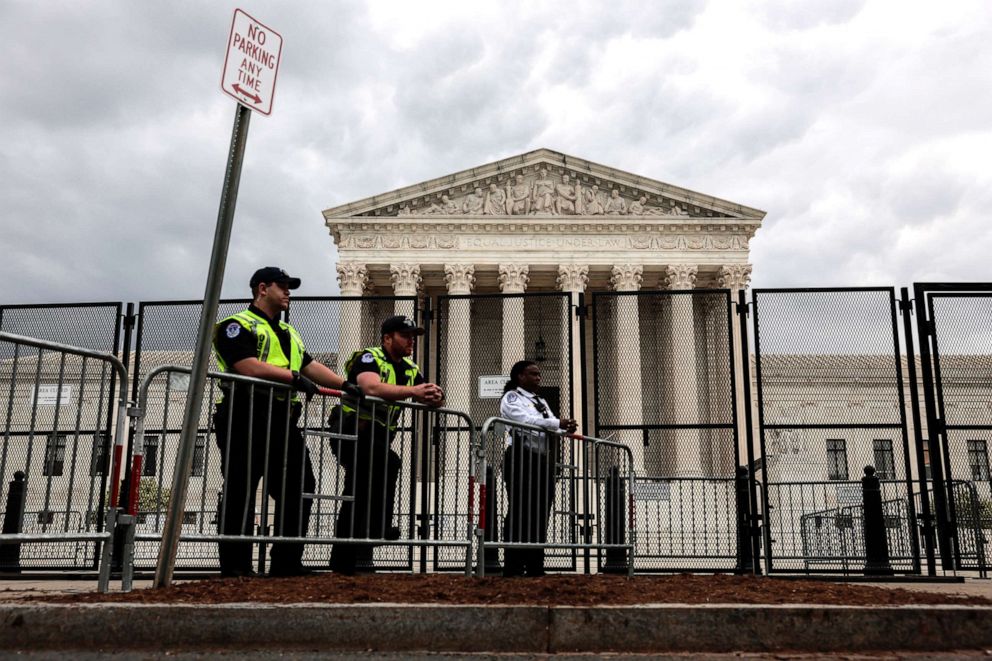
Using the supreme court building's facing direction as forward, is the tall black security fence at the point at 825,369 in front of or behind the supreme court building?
in front

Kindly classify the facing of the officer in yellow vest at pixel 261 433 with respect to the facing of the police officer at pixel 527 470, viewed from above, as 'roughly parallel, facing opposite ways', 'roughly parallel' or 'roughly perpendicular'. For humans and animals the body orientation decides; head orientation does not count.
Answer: roughly parallel

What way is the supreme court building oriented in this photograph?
toward the camera

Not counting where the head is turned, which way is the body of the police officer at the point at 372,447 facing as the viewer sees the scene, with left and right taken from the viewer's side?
facing the viewer and to the right of the viewer

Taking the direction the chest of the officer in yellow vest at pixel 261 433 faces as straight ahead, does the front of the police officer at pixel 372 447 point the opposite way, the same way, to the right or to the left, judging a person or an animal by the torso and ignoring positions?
the same way

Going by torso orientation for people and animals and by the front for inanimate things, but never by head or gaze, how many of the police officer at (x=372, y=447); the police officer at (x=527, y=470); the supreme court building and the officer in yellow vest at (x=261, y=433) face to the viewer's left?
0

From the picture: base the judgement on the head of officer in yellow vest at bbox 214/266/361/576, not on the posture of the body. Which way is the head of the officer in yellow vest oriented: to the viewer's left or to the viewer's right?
to the viewer's right

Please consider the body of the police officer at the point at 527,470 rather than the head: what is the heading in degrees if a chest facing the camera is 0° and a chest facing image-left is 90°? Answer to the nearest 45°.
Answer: approximately 315°

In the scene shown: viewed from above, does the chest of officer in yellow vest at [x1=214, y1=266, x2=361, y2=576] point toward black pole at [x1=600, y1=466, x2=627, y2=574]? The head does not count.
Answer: no

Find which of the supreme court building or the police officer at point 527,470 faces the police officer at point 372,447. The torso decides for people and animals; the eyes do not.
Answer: the supreme court building

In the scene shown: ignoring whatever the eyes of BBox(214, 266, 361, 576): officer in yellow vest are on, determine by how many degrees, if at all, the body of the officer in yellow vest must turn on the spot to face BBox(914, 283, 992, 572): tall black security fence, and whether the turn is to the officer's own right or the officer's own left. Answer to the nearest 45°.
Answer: approximately 45° to the officer's own left

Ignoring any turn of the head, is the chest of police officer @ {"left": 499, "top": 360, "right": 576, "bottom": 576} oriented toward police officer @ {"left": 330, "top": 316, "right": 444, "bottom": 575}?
no

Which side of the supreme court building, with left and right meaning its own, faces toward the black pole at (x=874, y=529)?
front

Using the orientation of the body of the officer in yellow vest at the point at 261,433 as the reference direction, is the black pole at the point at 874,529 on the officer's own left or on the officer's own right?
on the officer's own left

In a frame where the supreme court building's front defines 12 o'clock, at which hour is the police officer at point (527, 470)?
The police officer is roughly at 12 o'clock from the supreme court building.

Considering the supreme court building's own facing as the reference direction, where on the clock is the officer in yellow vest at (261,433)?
The officer in yellow vest is roughly at 12 o'clock from the supreme court building.

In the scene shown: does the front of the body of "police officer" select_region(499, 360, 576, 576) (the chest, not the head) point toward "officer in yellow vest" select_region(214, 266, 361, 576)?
no
